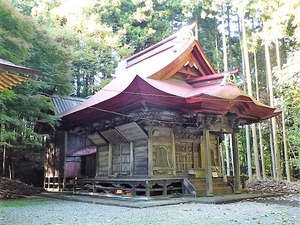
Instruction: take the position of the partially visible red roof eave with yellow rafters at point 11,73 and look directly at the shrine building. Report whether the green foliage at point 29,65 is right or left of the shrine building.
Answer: left

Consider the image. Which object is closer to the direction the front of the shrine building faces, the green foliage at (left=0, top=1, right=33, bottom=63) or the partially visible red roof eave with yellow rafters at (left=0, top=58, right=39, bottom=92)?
the partially visible red roof eave with yellow rafters

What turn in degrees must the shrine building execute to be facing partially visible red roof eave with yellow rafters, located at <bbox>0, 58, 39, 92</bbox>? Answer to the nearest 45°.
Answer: approximately 90° to its right

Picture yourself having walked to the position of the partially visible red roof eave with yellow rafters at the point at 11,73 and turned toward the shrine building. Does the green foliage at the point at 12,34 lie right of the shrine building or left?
left

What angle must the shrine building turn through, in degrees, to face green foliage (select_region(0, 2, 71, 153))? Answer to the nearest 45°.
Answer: approximately 135° to its right

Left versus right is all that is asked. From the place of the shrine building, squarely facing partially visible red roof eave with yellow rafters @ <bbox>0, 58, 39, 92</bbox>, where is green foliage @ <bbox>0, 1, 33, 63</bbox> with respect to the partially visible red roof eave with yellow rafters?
right

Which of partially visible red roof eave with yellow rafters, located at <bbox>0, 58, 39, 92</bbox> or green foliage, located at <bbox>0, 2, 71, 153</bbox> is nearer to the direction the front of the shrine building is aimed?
the partially visible red roof eave with yellow rafters

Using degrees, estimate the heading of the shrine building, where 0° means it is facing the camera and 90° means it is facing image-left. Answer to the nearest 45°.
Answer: approximately 315°
